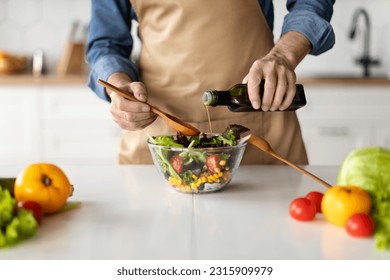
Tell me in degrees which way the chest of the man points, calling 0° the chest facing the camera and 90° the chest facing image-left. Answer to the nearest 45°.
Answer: approximately 0°

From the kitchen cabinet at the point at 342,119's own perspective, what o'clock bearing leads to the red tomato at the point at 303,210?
The red tomato is roughly at 12 o'clock from the kitchen cabinet.

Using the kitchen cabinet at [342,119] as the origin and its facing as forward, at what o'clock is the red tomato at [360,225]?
The red tomato is roughly at 12 o'clock from the kitchen cabinet.

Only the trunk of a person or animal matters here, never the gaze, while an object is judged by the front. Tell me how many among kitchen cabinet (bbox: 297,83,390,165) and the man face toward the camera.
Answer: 2

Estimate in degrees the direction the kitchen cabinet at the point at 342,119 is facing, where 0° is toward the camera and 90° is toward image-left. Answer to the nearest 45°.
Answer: approximately 0°

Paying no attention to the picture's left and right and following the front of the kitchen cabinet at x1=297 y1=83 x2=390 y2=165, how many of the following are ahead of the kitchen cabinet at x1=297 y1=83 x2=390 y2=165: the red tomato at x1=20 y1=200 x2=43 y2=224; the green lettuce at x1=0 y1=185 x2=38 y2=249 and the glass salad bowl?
3
